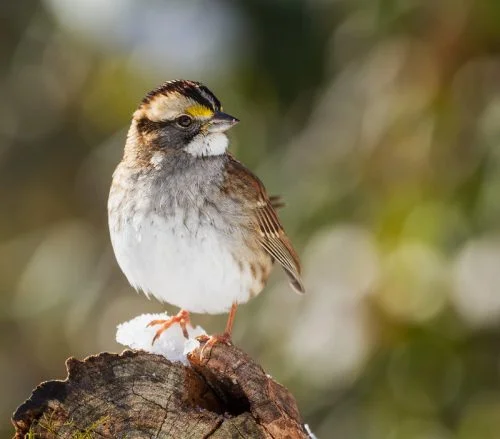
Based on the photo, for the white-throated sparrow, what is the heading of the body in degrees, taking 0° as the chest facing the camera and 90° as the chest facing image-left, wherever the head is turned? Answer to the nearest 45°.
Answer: approximately 45°
